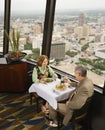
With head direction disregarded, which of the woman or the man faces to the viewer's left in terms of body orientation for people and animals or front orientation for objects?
the man

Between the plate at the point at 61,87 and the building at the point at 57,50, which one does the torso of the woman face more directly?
the plate

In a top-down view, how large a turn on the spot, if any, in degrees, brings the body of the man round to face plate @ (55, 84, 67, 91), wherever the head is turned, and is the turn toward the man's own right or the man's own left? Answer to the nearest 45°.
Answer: approximately 45° to the man's own right

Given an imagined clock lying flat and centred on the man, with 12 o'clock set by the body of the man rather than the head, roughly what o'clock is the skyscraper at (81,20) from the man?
The skyscraper is roughly at 3 o'clock from the man.

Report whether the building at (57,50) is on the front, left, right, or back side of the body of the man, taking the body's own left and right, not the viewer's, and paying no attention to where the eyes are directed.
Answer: right

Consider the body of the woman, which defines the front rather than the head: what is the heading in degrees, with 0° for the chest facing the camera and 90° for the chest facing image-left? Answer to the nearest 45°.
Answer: approximately 315°

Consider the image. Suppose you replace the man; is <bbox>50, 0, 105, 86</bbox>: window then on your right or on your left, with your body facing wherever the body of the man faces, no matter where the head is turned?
on your right

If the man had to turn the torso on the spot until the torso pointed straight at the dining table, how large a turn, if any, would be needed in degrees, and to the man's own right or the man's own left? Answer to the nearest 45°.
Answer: approximately 45° to the man's own right

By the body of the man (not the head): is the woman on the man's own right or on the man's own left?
on the man's own right

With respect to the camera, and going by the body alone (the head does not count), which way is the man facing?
to the viewer's left

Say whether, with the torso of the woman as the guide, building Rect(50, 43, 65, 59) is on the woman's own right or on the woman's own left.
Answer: on the woman's own left

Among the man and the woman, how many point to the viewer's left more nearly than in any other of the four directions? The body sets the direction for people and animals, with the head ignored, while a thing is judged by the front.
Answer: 1

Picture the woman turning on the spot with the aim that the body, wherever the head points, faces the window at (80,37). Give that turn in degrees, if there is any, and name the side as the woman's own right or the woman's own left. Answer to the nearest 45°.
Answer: approximately 45° to the woman's own left
